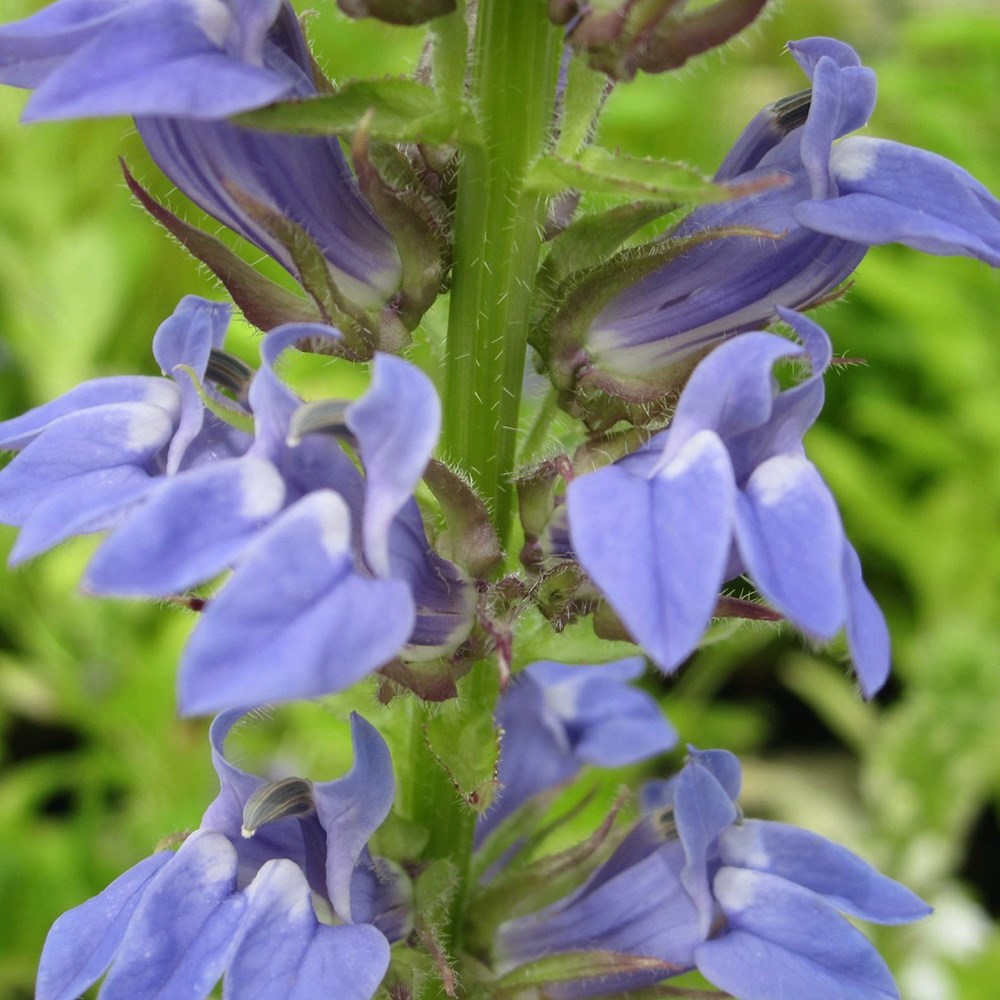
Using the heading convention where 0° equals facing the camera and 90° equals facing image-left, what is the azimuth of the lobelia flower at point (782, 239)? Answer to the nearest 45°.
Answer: approximately 270°

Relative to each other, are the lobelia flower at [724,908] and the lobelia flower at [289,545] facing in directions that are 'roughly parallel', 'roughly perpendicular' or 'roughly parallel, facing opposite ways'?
roughly perpendicular

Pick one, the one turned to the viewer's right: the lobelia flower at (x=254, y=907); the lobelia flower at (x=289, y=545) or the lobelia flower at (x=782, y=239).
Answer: the lobelia flower at (x=782, y=239)

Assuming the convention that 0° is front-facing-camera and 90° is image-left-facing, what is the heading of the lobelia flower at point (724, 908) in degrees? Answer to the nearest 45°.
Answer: approximately 270°

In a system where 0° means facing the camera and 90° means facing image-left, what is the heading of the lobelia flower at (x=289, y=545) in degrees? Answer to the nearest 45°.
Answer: approximately 45°

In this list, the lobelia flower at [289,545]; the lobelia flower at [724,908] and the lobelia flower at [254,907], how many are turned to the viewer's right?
1
